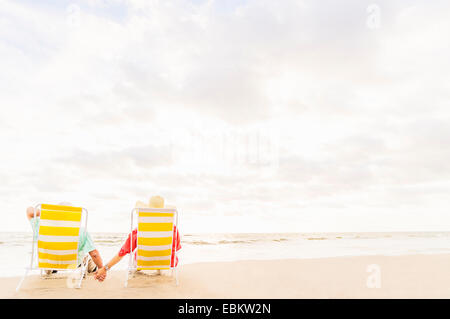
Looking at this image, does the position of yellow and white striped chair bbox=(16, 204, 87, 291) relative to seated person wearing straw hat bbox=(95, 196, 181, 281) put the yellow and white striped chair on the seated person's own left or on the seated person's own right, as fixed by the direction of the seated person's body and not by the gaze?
on the seated person's own left

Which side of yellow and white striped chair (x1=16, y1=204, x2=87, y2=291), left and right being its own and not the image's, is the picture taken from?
back

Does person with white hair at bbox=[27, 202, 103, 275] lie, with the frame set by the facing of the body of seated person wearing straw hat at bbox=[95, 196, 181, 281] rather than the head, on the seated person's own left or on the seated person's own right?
on the seated person's own left

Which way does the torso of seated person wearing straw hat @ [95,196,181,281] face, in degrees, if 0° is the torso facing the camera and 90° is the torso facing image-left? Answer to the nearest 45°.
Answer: approximately 180°

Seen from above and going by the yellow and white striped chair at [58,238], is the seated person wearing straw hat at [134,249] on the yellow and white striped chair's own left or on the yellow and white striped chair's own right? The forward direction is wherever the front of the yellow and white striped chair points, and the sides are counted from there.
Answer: on the yellow and white striped chair's own right

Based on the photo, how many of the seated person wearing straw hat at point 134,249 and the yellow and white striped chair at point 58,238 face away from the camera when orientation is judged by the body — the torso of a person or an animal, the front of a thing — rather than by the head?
2

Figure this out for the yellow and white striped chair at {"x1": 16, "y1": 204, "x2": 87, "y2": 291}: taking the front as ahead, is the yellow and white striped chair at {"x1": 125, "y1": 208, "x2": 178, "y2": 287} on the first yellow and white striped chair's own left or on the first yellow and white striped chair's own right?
on the first yellow and white striped chair's own right
